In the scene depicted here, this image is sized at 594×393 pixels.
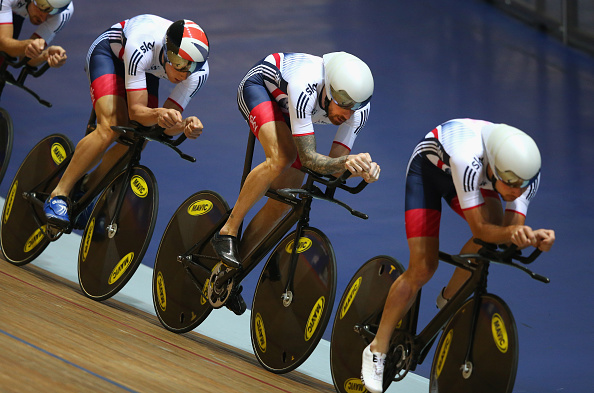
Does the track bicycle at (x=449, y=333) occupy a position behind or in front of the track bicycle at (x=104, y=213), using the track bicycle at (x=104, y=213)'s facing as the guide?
in front

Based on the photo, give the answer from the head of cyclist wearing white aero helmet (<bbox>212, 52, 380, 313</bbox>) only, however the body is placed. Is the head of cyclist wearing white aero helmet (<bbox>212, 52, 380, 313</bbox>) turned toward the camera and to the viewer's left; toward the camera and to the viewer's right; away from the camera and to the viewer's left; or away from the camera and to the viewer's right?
toward the camera and to the viewer's right

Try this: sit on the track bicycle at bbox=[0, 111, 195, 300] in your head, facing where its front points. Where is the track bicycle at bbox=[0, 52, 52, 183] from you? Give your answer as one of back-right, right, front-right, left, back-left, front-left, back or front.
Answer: back

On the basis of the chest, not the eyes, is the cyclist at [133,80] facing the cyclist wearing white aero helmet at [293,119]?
yes

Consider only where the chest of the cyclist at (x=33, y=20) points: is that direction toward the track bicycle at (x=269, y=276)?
yes

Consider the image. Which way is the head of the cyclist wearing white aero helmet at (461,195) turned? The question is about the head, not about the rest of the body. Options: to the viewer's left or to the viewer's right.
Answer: to the viewer's right

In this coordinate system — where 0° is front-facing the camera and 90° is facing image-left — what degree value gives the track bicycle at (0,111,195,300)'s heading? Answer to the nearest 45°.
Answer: approximately 315°

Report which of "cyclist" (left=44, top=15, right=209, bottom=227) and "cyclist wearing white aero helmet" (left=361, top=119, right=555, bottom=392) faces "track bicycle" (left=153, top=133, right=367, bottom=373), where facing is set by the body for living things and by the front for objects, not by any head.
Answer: the cyclist

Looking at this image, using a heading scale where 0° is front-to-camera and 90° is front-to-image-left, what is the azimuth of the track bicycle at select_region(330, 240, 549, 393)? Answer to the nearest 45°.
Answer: approximately 315°

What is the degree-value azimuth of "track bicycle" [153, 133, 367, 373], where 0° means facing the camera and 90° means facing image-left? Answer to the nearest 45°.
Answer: approximately 315°

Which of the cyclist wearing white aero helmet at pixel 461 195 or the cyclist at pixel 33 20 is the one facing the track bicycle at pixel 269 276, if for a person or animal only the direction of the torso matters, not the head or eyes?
the cyclist

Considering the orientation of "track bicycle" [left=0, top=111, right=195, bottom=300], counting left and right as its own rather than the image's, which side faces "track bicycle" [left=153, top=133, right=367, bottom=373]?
front

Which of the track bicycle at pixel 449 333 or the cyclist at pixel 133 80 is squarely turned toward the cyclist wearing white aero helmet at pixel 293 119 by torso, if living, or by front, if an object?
the cyclist
